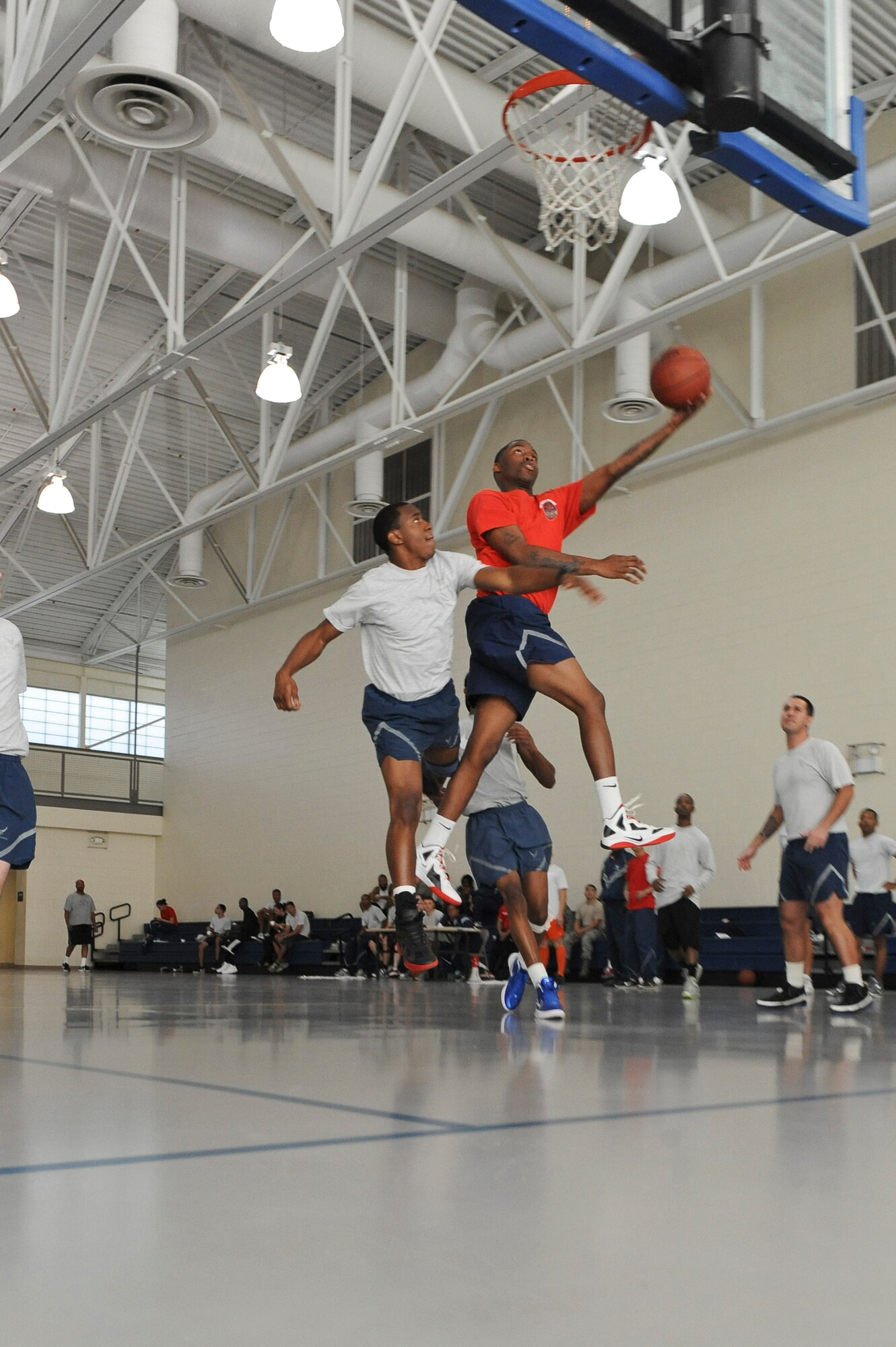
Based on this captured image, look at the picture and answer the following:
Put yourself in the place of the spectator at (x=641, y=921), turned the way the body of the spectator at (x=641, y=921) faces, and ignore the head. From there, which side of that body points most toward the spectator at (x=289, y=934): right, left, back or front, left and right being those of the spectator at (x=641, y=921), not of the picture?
right

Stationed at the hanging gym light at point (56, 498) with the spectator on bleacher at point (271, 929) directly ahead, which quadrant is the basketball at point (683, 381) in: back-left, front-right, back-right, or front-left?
back-right

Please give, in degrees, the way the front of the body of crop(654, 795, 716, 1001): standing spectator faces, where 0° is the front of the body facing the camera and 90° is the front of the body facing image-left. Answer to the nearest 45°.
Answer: approximately 0°

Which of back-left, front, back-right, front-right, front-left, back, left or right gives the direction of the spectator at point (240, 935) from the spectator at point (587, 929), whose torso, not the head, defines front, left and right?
right

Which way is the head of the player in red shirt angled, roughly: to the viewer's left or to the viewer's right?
to the viewer's right

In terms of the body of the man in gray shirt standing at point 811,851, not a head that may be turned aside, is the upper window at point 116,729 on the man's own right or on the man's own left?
on the man's own right

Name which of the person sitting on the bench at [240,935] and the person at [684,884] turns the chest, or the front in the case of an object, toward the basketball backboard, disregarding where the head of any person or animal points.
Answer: the person at [684,884]
